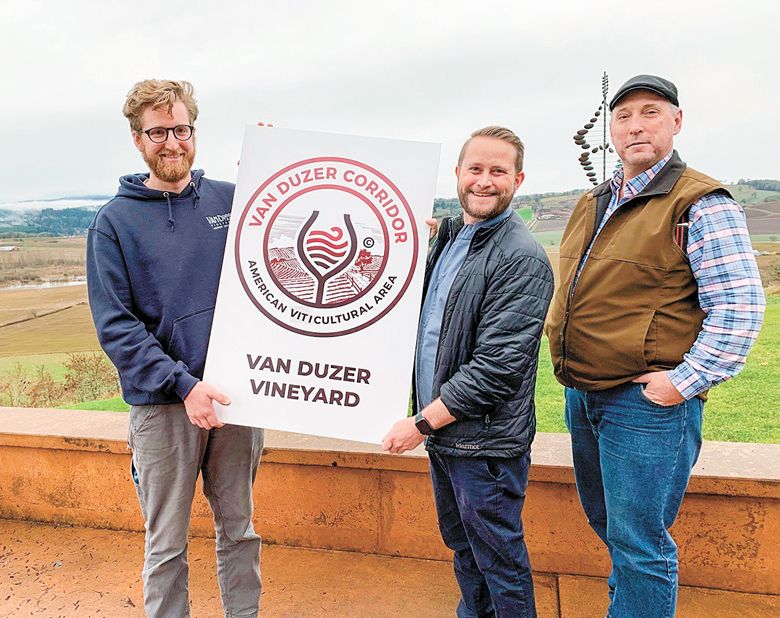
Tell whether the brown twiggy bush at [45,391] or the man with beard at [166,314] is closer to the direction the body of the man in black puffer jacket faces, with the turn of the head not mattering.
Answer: the man with beard

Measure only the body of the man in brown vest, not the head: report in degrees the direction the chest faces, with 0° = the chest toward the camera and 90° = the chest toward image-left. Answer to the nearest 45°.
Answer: approximately 45°

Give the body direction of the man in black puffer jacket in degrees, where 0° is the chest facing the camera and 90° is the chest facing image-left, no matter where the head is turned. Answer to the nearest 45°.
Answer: approximately 45°

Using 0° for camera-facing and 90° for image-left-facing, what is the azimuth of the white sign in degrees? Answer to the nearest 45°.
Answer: approximately 0°

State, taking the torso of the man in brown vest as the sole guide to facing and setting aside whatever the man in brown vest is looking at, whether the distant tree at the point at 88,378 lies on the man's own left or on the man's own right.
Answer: on the man's own right

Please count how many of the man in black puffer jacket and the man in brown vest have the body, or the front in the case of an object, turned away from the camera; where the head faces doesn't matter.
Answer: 0
